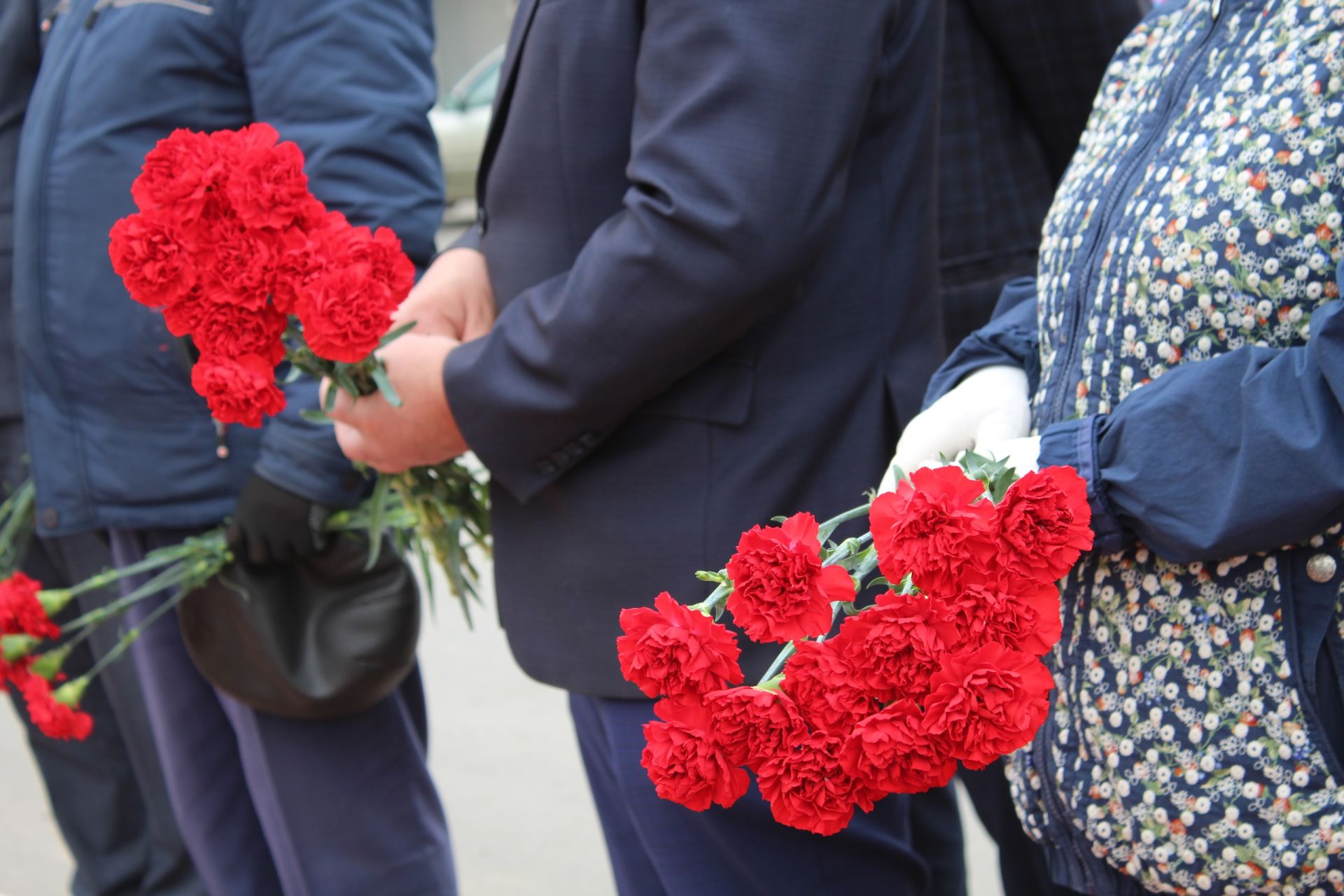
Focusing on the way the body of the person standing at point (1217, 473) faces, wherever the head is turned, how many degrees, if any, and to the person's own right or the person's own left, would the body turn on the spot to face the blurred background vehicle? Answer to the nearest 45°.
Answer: approximately 90° to the person's own right

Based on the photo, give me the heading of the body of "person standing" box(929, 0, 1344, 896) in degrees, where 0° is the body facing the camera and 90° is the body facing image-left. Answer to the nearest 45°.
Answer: approximately 45°

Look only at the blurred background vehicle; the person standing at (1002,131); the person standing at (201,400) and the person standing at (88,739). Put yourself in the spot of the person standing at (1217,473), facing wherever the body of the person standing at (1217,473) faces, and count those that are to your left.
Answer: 0

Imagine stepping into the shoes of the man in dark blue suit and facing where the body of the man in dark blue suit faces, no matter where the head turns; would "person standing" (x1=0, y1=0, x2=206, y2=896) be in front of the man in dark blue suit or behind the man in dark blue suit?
in front

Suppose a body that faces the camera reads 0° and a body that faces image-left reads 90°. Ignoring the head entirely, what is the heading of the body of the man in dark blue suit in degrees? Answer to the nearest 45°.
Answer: approximately 90°

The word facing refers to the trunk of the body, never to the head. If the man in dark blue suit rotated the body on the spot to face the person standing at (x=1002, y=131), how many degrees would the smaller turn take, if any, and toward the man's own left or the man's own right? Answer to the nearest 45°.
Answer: approximately 135° to the man's own right

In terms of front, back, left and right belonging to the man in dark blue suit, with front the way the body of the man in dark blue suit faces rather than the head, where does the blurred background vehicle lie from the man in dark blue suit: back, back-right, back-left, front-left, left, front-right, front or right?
right

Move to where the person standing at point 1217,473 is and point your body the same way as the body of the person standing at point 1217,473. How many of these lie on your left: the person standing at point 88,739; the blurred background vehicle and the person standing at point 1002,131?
0

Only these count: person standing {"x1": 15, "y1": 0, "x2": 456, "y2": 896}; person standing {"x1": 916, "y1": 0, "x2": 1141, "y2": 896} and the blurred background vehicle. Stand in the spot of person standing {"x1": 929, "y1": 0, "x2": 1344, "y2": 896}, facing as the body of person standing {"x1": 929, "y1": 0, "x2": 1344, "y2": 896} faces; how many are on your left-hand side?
0

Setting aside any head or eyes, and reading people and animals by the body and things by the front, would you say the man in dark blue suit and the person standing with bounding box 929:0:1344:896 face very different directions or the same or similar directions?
same or similar directions

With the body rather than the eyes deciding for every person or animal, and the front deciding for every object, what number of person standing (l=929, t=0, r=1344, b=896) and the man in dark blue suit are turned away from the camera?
0

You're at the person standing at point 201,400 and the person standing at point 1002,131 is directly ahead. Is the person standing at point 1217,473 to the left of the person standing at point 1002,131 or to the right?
right

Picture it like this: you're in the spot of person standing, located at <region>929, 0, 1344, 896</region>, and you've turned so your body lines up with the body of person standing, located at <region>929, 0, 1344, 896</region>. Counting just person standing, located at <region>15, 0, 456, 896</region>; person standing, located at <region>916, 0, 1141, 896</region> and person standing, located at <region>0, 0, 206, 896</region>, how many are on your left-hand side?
0

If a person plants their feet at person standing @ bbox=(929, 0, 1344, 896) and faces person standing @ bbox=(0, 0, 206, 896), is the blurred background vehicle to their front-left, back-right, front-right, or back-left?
front-right
